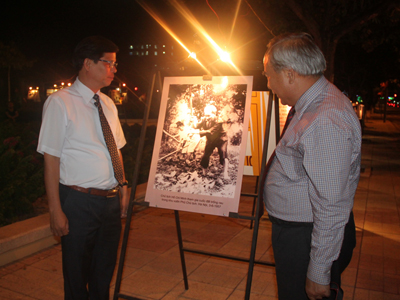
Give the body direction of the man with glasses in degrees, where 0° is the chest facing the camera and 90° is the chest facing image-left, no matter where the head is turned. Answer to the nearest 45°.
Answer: approximately 315°

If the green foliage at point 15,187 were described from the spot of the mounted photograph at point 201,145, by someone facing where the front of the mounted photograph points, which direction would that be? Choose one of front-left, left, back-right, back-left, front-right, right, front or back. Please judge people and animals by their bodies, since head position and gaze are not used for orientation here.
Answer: back-right

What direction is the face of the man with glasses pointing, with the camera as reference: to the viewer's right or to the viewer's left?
to the viewer's right

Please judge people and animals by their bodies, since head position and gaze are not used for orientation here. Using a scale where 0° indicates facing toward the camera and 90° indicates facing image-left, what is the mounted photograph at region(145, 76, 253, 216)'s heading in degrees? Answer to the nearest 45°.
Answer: approximately 0°

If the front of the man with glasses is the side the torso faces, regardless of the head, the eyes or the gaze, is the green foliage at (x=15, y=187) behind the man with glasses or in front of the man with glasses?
behind

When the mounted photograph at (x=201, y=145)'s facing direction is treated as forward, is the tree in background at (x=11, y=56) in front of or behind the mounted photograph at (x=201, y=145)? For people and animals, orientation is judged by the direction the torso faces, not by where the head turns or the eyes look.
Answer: behind

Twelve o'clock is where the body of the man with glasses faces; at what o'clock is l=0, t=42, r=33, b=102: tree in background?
The tree in background is roughly at 7 o'clock from the man with glasses.

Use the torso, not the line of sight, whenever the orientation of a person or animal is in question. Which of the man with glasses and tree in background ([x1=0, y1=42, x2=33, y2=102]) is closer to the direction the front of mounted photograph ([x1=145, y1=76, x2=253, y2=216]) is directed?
the man with glasses
